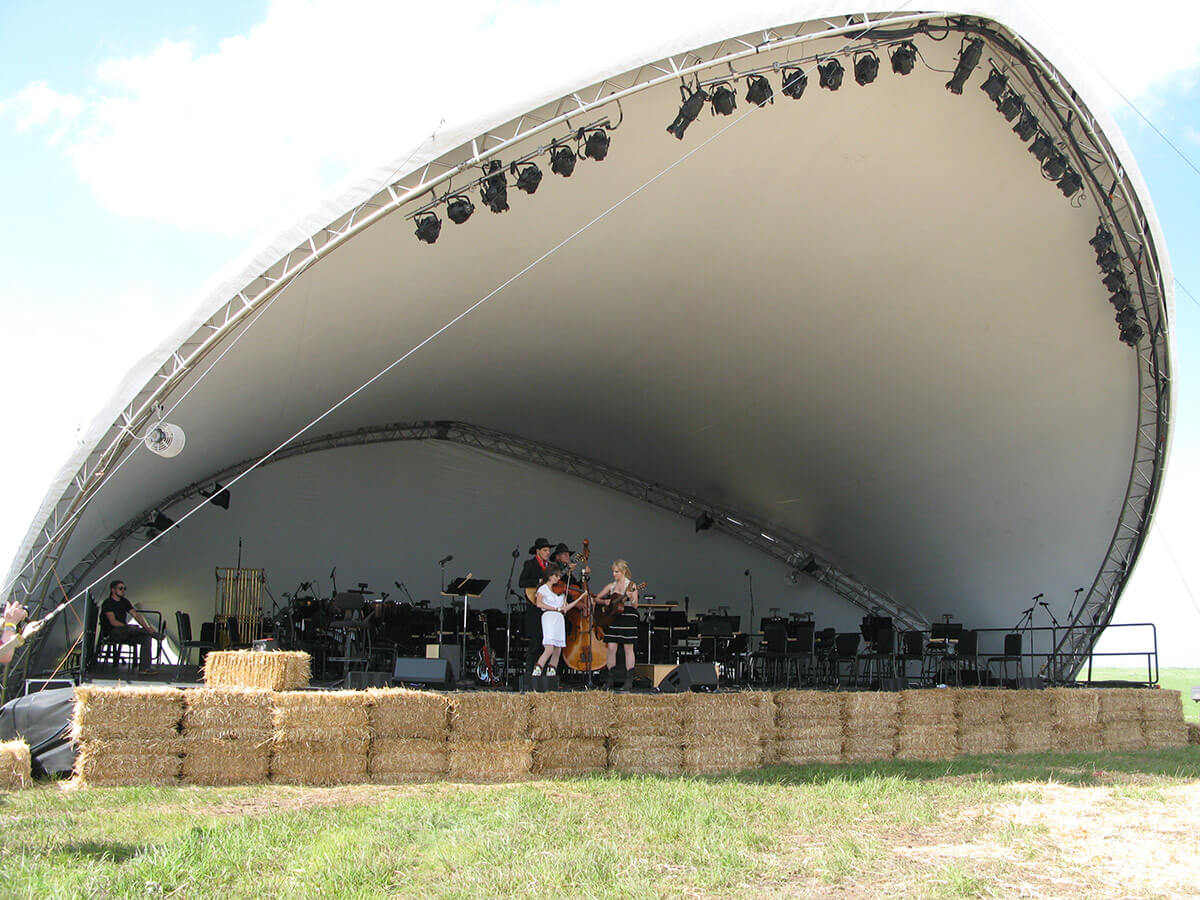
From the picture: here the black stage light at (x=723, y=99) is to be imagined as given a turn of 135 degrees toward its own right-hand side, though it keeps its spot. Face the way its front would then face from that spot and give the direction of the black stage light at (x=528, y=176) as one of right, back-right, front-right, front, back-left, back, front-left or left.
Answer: back-right

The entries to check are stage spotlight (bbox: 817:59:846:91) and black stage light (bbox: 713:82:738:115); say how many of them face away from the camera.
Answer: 2

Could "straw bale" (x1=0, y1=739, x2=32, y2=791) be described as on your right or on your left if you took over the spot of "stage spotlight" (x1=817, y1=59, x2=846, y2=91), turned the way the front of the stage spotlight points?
on your left

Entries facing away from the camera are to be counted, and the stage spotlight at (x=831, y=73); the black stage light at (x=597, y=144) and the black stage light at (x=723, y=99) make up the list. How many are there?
3

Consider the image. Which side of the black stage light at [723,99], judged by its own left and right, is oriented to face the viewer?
back

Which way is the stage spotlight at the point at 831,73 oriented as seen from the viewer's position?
away from the camera

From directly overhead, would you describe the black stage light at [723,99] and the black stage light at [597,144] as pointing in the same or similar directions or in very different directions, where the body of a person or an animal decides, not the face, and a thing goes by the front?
same or similar directions

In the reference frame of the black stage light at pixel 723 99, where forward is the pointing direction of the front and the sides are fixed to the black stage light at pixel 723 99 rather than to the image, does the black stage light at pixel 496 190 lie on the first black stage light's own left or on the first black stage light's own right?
on the first black stage light's own left

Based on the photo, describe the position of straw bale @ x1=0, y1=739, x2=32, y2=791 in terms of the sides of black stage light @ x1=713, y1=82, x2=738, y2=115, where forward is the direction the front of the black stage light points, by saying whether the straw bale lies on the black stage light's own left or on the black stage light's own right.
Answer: on the black stage light's own left

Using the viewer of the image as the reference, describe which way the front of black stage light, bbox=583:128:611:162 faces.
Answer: facing away from the viewer
